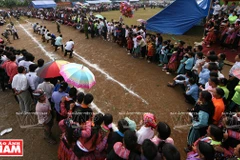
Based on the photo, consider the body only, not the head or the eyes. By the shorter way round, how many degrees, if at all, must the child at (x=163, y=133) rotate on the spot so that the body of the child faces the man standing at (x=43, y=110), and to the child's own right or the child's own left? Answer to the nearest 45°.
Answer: approximately 90° to the child's own left

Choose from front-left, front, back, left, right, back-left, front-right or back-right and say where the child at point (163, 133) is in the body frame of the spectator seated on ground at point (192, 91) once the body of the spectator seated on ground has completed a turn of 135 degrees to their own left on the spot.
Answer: front-right

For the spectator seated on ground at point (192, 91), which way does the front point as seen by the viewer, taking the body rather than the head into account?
to the viewer's left

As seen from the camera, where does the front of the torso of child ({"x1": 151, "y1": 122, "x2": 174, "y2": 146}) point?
away from the camera

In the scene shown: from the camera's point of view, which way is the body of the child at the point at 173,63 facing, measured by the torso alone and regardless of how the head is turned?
to the viewer's left

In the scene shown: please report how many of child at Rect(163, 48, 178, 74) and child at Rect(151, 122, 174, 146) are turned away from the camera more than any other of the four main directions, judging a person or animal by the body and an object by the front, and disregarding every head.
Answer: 1

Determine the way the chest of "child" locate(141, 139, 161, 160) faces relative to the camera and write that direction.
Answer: away from the camera

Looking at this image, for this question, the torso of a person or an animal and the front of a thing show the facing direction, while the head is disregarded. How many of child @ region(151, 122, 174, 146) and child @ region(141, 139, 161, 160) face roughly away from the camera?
2

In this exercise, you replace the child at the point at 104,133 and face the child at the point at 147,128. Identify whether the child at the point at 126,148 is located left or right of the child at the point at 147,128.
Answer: right

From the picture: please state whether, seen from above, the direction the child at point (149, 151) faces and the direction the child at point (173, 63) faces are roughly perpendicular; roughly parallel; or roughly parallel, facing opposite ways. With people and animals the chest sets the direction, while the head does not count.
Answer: roughly perpendicular

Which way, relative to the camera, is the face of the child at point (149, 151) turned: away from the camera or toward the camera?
away from the camera

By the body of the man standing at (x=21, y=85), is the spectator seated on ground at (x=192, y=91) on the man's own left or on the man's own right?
on the man's own right

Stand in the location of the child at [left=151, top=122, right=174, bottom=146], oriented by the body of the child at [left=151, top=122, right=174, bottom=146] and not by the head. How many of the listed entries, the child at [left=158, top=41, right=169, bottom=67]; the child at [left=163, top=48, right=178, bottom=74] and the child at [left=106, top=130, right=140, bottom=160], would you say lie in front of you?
2

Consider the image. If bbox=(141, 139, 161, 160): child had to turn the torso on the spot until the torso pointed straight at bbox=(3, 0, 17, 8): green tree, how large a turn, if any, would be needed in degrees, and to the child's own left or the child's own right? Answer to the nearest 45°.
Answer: approximately 45° to the child's own left

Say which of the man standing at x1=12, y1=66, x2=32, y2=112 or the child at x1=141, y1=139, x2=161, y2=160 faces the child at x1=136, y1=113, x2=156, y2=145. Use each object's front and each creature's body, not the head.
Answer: the child at x1=141, y1=139, x2=161, y2=160

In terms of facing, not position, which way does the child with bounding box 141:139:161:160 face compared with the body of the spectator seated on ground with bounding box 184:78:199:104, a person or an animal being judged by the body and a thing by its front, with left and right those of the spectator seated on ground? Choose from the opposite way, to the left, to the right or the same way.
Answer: to the right
